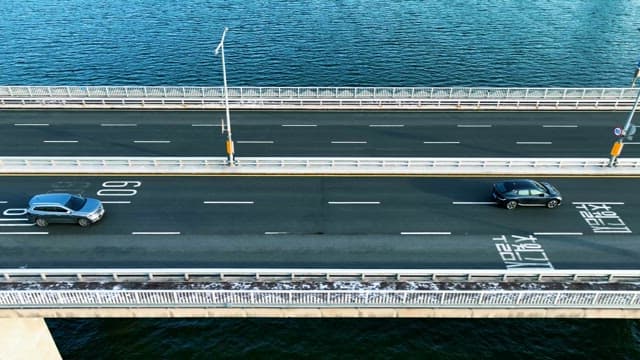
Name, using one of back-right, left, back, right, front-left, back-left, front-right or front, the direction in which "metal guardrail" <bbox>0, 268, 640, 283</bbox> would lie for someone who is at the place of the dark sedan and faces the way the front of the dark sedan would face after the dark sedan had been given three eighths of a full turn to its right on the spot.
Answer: front

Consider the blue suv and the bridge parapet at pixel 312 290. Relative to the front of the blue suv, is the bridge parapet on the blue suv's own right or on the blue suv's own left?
on the blue suv's own right

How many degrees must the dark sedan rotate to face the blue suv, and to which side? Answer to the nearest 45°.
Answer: approximately 135° to its right

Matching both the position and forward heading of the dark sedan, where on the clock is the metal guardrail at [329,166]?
The metal guardrail is roughly at 6 o'clock from the dark sedan.

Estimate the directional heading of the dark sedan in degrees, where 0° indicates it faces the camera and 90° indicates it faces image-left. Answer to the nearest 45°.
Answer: approximately 270°

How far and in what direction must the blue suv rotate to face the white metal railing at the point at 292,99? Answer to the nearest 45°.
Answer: approximately 45° to its left

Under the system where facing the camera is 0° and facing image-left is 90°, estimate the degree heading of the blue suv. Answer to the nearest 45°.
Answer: approximately 270°

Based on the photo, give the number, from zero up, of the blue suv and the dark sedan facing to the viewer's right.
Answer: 2

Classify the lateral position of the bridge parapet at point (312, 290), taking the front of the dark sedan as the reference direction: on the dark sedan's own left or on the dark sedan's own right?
on the dark sedan's own right
